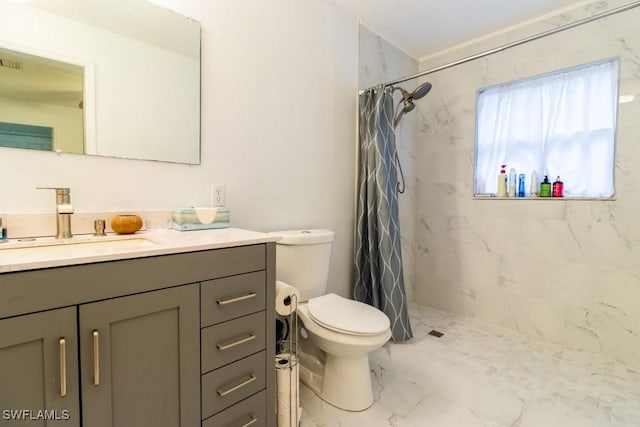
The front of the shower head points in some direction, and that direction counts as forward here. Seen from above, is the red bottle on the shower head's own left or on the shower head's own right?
on the shower head's own left

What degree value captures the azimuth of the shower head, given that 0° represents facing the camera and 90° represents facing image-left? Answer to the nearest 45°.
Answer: approximately 315°

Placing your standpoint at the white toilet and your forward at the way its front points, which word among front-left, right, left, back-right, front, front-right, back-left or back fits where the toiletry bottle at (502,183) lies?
left

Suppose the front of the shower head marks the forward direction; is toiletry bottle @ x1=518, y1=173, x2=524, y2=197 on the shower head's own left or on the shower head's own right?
on the shower head's own left

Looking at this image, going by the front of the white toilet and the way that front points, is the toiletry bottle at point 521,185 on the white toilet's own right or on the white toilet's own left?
on the white toilet's own left

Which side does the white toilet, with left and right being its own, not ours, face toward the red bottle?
left

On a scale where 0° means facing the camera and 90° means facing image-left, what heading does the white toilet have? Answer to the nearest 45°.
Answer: approximately 315°

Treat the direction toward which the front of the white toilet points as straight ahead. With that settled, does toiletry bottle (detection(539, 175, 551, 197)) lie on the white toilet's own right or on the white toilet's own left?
on the white toilet's own left

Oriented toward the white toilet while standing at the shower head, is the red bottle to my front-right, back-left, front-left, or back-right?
back-left

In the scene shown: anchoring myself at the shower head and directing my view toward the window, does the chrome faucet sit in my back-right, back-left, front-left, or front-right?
back-right

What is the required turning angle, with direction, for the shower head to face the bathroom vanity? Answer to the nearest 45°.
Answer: approximately 90° to its right
